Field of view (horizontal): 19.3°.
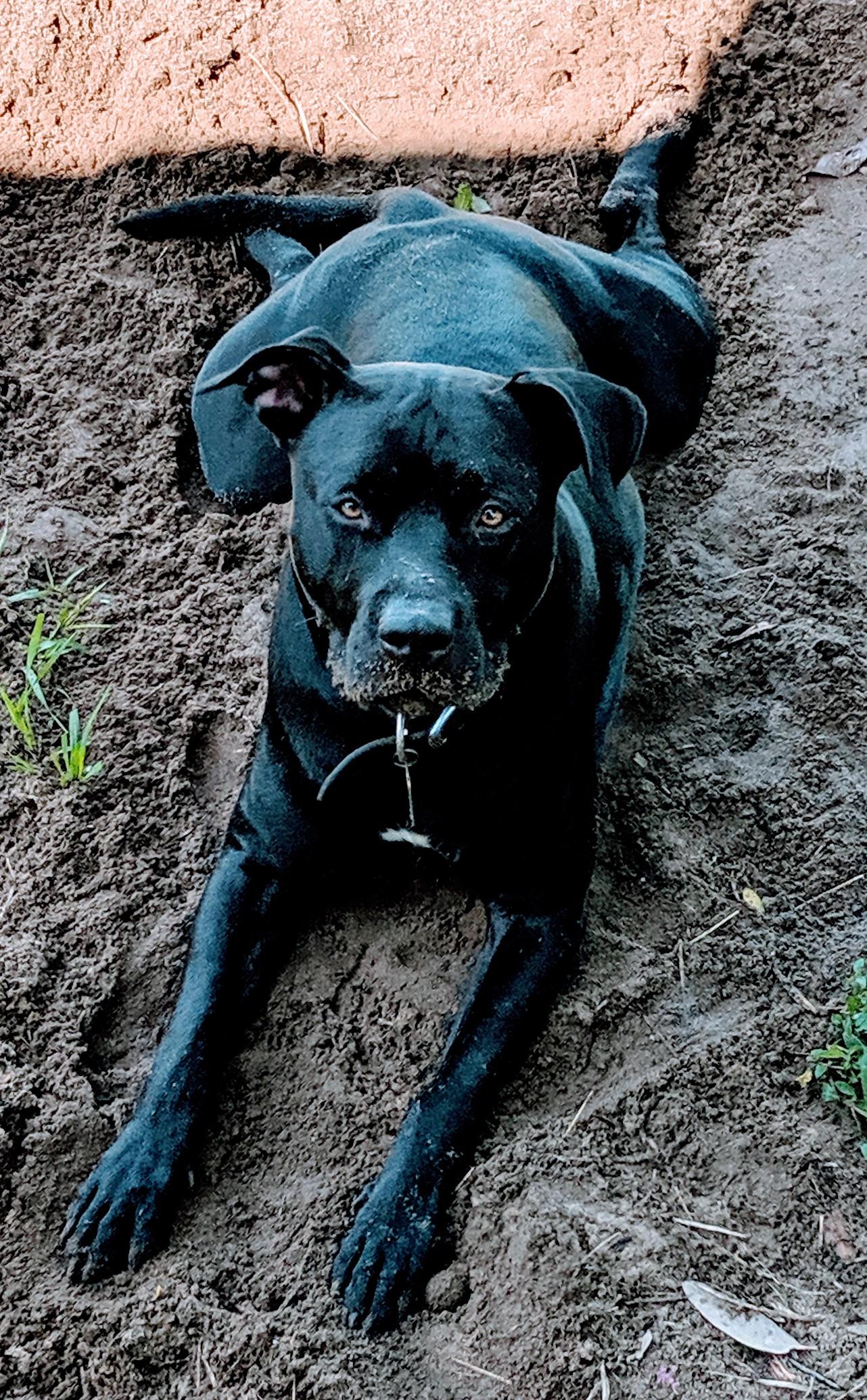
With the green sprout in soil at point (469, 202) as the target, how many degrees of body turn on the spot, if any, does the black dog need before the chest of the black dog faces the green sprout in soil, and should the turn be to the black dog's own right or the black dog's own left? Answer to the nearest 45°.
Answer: approximately 180°

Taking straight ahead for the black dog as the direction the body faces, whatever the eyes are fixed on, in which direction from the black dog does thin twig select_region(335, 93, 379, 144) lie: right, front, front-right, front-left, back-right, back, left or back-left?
back

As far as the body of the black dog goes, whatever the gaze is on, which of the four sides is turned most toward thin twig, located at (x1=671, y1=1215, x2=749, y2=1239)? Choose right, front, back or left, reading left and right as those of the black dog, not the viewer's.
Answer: front

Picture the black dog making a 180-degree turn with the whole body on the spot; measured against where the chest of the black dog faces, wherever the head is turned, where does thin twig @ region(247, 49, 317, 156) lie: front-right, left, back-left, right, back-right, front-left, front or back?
front

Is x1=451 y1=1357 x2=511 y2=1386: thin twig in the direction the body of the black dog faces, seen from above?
yes

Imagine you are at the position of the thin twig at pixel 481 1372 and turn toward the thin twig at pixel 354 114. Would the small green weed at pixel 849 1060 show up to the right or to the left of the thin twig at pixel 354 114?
right

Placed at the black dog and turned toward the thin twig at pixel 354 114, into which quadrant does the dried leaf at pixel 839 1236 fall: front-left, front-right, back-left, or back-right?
back-right

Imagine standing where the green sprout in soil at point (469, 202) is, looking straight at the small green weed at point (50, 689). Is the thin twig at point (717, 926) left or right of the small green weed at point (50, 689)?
left

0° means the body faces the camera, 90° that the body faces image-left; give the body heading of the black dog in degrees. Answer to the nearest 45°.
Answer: approximately 0°

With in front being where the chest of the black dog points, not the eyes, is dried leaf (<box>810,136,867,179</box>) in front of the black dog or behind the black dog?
behind
